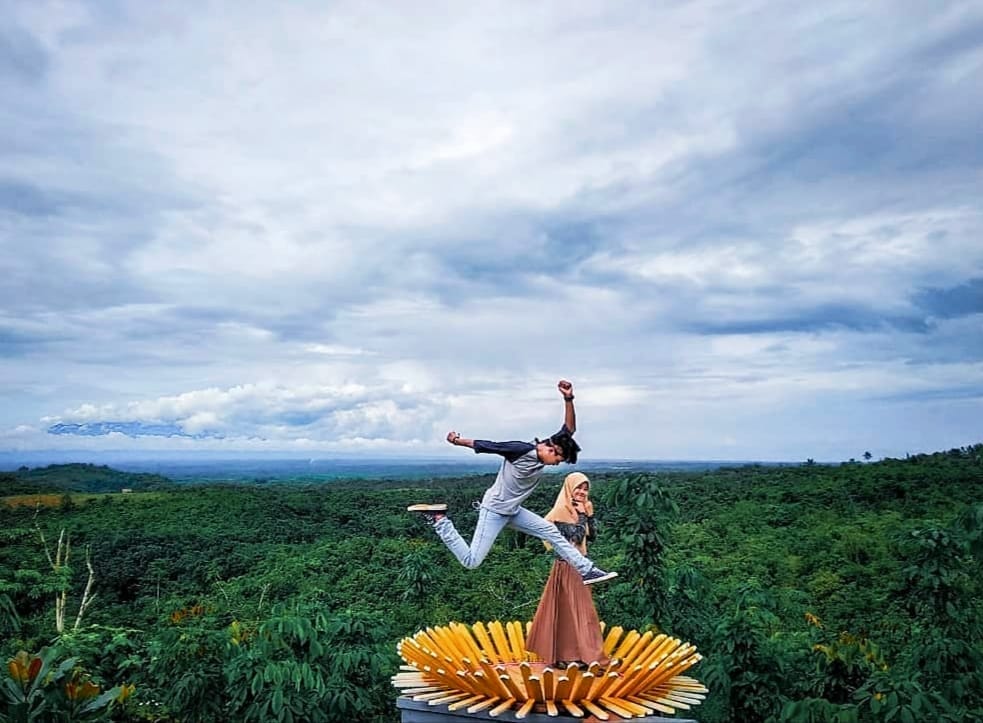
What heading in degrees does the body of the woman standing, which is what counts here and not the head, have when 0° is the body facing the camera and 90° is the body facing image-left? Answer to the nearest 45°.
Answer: approximately 315°
